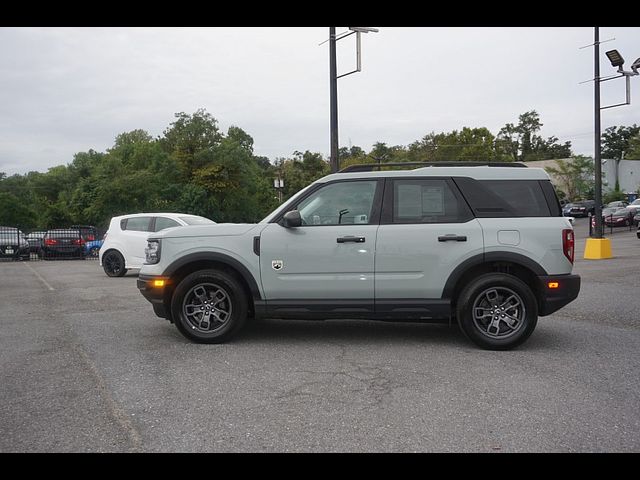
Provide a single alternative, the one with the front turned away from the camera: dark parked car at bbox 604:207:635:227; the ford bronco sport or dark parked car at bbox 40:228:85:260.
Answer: dark parked car at bbox 40:228:85:260

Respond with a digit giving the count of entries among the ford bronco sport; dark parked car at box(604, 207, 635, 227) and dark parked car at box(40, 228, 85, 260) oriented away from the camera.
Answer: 1

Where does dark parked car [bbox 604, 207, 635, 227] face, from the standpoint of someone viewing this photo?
facing the viewer and to the left of the viewer

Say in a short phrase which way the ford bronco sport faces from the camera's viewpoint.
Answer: facing to the left of the viewer

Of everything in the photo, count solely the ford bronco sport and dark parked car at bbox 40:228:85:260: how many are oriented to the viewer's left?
1

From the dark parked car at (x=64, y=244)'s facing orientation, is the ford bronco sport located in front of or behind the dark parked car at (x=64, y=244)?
behind

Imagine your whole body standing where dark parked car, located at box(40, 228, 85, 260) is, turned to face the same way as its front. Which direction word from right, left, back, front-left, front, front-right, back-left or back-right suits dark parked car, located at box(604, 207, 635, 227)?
right

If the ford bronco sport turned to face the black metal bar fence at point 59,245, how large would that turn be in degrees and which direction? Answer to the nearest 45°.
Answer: approximately 45° to its right

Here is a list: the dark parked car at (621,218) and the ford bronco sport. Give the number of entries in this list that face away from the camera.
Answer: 0

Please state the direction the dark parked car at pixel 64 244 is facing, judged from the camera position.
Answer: facing away from the viewer
